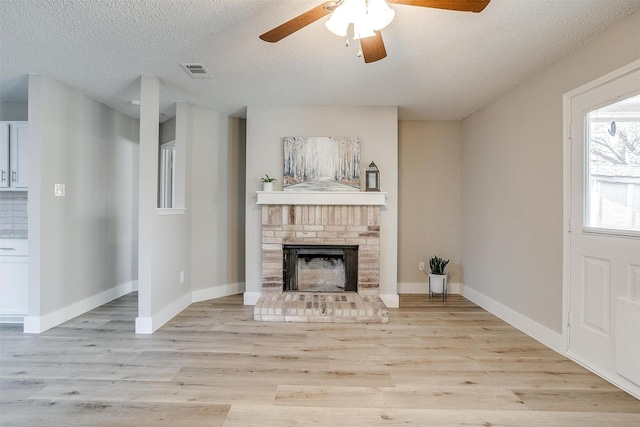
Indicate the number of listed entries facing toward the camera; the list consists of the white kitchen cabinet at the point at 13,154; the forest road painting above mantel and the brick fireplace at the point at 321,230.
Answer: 3

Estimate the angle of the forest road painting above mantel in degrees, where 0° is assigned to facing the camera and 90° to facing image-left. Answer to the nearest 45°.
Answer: approximately 0°

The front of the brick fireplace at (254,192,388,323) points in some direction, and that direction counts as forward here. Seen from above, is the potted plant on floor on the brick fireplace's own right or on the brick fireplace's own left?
on the brick fireplace's own left

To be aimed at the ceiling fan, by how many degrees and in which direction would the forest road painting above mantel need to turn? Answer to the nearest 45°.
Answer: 0° — it already faces it

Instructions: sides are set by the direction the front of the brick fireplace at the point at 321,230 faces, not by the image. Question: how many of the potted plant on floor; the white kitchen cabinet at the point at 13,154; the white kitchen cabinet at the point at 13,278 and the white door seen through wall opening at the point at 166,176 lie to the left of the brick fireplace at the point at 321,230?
1

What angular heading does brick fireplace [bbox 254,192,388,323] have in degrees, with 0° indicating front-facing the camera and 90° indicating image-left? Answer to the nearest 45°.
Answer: approximately 0°

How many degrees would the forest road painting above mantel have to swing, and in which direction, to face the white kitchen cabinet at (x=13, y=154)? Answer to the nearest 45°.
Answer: approximately 90° to its right

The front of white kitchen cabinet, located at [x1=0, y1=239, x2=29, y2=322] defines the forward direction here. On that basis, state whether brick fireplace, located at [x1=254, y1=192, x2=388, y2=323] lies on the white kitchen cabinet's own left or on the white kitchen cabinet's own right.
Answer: on the white kitchen cabinet's own left
